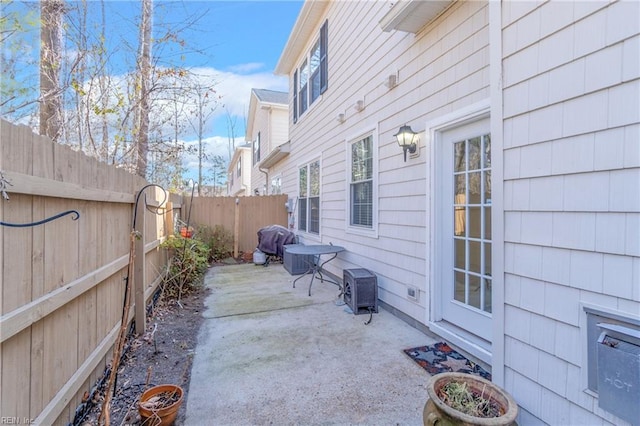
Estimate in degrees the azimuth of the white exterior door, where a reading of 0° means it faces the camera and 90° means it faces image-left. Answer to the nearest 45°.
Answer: approximately 45°

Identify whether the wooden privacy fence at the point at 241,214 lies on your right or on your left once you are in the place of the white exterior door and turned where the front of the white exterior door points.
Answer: on your right

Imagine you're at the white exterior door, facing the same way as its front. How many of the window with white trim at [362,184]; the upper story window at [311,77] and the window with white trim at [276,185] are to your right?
3

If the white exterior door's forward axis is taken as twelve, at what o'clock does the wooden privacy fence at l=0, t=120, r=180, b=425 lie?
The wooden privacy fence is roughly at 12 o'clock from the white exterior door.

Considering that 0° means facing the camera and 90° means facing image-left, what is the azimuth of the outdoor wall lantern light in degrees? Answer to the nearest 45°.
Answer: approximately 45°

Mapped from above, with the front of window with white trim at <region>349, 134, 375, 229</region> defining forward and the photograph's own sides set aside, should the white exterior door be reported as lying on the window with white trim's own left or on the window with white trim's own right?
on the window with white trim's own left

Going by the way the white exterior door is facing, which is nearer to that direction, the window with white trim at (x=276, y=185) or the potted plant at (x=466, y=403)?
the potted plant

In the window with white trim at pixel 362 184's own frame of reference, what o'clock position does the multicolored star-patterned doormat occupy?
The multicolored star-patterned doormat is roughly at 10 o'clock from the window with white trim.

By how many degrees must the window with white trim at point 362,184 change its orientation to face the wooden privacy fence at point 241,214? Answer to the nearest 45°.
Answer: approximately 90° to its right

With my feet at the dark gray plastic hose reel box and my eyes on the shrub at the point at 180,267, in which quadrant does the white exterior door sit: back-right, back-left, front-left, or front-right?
back-left

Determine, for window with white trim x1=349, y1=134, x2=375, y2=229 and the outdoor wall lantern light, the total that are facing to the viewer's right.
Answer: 0
